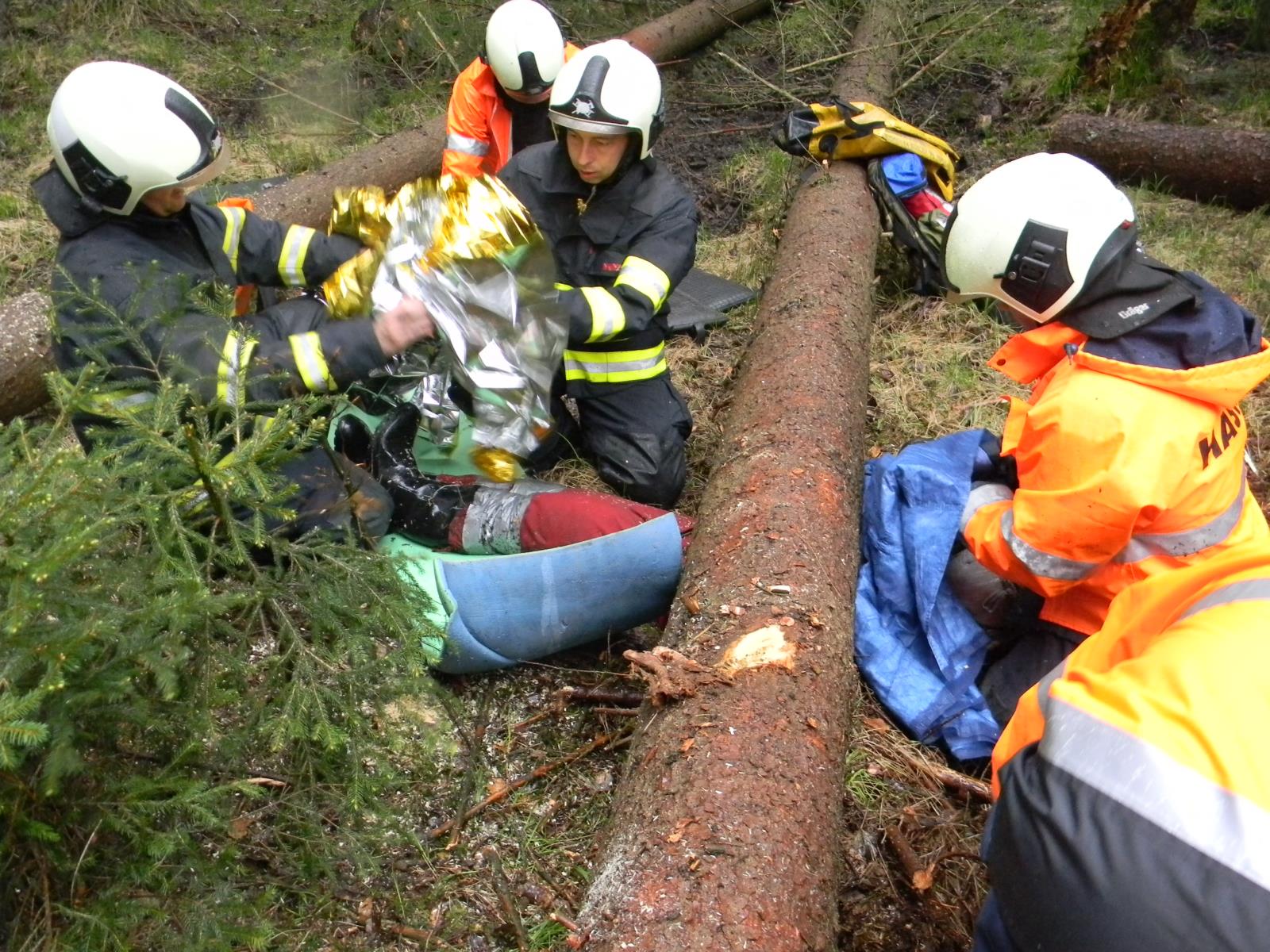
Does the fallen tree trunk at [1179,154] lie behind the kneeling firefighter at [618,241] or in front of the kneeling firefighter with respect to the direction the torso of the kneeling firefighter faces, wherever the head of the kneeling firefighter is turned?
behind

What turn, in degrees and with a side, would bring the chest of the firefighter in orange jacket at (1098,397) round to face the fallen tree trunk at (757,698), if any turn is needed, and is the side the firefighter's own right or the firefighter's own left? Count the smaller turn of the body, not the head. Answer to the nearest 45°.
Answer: approximately 45° to the firefighter's own left

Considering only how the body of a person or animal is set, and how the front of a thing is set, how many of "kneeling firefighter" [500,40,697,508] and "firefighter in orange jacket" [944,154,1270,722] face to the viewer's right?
0

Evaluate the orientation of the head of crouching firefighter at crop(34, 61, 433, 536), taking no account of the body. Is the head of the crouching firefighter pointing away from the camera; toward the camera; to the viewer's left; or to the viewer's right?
to the viewer's right

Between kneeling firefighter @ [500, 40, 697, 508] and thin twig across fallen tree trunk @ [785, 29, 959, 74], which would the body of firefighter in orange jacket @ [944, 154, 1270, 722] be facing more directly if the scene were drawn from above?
the kneeling firefighter

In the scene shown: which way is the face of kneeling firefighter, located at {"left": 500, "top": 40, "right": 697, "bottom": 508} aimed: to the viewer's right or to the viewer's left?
to the viewer's left

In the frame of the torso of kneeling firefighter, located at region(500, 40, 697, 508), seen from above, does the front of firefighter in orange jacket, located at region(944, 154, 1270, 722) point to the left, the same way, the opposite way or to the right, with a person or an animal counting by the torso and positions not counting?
to the right

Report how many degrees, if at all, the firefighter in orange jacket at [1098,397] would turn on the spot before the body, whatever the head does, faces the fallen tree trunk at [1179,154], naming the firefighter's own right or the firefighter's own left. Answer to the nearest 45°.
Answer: approximately 90° to the firefighter's own right

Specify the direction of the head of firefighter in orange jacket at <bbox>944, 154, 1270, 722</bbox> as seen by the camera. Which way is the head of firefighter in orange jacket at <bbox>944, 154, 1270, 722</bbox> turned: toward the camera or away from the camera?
away from the camera

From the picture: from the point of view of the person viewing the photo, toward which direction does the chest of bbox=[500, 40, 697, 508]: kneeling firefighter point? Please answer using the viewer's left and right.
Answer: facing the viewer and to the left of the viewer

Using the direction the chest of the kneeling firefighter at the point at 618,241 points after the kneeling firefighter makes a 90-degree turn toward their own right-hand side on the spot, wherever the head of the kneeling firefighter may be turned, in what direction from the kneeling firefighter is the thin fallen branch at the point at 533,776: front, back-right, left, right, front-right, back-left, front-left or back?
back-left

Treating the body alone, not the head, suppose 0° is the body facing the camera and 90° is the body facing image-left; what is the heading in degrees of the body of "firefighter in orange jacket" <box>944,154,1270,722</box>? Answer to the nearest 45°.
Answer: approximately 90°

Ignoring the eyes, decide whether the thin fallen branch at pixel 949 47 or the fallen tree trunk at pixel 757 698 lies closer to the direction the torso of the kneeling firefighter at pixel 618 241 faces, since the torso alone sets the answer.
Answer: the fallen tree trunk

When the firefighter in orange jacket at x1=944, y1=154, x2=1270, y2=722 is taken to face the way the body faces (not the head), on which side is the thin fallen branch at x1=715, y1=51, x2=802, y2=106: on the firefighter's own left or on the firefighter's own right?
on the firefighter's own right

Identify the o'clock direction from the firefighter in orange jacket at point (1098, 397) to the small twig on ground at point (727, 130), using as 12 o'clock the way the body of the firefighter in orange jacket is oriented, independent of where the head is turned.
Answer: The small twig on ground is roughly at 2 o'clock from the firefighter in orange jacket.

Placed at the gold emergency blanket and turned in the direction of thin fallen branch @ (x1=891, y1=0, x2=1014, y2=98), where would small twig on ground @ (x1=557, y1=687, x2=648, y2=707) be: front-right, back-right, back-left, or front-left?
back-right
